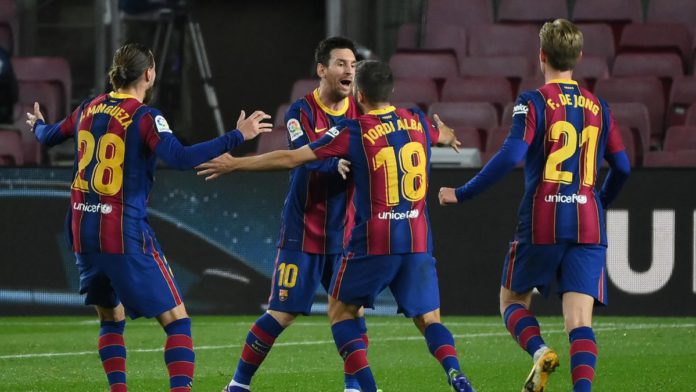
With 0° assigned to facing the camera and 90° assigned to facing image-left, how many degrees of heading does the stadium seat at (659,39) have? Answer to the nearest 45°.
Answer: approximately 0°

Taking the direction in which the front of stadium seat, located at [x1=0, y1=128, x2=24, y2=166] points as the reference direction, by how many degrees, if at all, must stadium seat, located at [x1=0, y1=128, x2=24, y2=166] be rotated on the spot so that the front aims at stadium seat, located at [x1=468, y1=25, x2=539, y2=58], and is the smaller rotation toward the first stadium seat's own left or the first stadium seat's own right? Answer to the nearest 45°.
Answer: approximately 90° to the first stadium seat's own left

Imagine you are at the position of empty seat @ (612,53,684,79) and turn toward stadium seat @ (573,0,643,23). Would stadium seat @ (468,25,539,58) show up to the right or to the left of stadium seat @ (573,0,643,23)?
left

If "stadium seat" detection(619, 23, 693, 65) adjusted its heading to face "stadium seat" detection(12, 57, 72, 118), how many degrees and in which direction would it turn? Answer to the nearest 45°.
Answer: approximately 90° to its right

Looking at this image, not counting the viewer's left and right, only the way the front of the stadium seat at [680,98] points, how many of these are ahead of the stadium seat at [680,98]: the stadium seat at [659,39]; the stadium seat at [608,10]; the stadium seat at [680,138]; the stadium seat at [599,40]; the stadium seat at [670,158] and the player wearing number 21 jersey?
3

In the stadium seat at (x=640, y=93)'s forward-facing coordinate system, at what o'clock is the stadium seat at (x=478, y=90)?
the stadium seat at (x=478, y=90) is roughly at 3 o'clock from the stadium seat at (x=640, y=93).

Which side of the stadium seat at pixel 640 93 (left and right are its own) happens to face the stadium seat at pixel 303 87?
right

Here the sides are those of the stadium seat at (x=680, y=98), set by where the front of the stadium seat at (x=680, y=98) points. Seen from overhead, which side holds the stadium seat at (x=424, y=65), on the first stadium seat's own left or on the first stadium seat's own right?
on the first stadium seat's own right

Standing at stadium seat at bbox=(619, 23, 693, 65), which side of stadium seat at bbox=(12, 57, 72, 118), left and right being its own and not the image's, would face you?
left

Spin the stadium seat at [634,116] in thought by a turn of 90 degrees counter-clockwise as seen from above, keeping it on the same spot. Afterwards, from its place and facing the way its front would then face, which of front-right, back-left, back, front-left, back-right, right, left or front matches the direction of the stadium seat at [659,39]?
left

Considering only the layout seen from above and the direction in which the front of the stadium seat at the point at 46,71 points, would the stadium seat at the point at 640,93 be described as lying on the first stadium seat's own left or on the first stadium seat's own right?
on the first stadium seat's own left

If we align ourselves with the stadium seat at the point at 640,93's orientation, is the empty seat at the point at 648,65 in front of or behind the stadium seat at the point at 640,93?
behind
